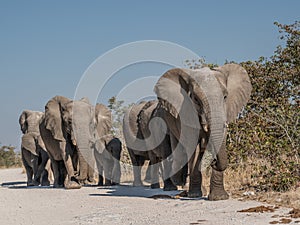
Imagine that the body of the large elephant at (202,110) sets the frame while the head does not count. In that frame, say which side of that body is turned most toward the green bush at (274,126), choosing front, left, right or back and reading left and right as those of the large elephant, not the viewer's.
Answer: left

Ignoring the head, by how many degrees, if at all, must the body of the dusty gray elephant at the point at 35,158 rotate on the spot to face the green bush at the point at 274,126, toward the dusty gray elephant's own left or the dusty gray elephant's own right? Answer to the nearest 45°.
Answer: approximately 45° to the dusty gray elephant's own left

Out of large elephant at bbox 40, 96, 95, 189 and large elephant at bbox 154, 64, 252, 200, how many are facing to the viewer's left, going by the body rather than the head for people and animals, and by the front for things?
0

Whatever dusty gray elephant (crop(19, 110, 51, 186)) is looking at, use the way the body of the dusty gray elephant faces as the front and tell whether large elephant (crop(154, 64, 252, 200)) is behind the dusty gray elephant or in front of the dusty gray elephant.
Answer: in front

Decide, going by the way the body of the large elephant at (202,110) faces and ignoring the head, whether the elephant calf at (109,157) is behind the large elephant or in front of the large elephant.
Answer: behind

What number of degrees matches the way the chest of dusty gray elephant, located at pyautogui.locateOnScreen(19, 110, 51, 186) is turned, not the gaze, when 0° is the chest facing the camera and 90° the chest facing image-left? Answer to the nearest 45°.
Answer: approximately 0°

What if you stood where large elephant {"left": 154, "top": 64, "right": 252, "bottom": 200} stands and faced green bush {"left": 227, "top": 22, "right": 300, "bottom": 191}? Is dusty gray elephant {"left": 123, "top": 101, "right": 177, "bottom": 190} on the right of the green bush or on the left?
left

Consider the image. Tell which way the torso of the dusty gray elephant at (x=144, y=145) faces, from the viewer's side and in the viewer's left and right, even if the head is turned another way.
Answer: facing the viewer and to the right of the viewer

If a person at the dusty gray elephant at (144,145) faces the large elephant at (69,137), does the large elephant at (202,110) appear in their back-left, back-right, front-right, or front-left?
back-left

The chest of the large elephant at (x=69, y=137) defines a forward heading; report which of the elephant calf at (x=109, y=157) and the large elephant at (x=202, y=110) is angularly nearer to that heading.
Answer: the large elephant

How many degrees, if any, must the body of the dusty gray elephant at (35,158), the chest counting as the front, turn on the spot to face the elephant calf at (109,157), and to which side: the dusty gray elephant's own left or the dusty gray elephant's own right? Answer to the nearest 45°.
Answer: approximately 45° to the dusty gray elephant's own left
